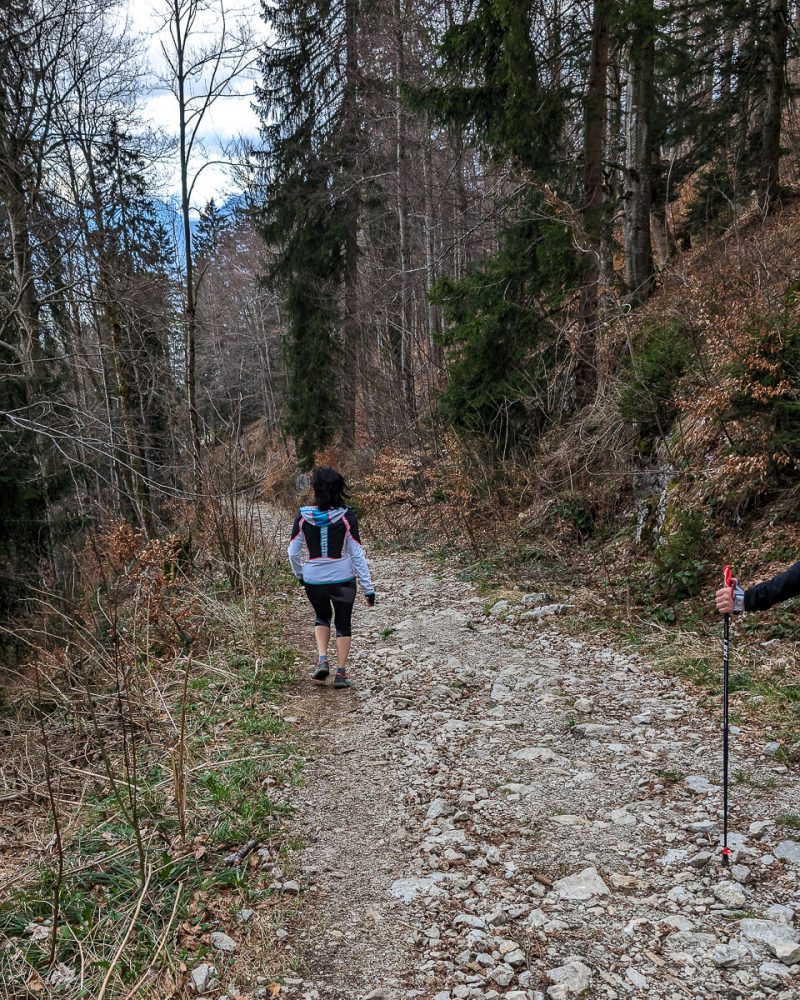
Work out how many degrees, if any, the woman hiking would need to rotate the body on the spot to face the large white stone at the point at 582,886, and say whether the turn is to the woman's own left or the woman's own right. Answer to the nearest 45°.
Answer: approximately 180°

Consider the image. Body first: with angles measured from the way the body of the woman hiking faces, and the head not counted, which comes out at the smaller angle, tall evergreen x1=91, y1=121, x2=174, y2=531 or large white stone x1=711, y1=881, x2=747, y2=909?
the tall evergreen

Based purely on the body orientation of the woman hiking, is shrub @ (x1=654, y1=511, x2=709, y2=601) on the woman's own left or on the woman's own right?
on the woman's own right

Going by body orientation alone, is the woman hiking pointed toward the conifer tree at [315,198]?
yes

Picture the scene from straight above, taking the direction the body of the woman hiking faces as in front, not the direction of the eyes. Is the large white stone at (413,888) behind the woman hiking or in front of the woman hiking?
behind

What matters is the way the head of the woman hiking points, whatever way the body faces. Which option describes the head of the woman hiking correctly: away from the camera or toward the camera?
away from the camera

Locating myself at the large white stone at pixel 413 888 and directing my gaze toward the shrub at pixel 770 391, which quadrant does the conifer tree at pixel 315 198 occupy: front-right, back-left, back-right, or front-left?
front-left

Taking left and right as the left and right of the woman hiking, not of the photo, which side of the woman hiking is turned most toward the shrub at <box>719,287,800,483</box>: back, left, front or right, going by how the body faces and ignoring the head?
right

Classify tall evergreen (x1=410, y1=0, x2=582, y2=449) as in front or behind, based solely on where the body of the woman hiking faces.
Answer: in front

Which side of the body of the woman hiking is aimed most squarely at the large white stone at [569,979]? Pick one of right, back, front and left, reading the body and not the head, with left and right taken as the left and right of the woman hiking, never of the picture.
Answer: back

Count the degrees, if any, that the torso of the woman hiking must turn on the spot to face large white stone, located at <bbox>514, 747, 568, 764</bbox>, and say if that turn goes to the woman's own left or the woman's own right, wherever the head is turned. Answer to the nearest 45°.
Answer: approximately 135° to the woman's own right

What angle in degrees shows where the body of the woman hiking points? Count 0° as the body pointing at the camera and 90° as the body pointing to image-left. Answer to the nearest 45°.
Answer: approximately 180°
